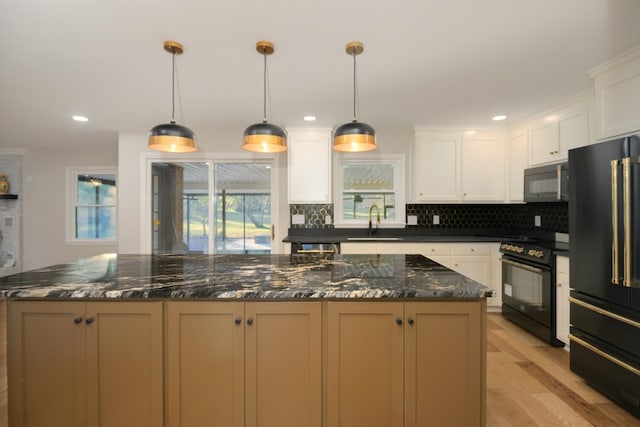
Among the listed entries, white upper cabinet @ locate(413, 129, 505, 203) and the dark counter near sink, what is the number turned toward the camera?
2

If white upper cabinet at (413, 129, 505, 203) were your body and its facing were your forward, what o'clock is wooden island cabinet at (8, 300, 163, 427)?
The wooden island cabinet is roughly at 1 o'clock from the white upper cabinet.

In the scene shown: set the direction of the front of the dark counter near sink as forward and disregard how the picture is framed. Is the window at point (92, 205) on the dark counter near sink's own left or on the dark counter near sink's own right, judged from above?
on the dark counter near sink's own right

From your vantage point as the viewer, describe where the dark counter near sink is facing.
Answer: facing the viewer

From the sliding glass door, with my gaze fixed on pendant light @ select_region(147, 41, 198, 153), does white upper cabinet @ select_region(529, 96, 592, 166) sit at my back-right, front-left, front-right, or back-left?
front-left

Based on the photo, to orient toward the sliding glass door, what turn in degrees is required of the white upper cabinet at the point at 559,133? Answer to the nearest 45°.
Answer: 0° — it already faces it

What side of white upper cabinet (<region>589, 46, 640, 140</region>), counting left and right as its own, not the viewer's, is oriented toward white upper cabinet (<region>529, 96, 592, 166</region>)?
right

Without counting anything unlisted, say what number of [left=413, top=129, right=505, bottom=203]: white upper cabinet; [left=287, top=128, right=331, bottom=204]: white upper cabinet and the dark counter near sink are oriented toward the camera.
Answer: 3

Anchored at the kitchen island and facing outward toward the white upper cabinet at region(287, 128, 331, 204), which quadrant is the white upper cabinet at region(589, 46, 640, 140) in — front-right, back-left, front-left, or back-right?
front-right

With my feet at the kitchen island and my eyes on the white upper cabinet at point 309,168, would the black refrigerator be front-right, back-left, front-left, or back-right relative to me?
front-right

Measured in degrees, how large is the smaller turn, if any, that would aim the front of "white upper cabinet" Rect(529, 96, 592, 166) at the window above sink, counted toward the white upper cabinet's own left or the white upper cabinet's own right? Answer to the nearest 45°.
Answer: approximately 45° to the white upper cabinet's own right

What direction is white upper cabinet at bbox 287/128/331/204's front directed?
toward the camera

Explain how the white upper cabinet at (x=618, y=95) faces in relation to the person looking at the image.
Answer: facing the viewer and to the left of the viewer

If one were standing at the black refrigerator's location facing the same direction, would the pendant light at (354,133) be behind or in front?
in front

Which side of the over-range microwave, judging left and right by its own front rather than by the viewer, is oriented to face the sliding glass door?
front

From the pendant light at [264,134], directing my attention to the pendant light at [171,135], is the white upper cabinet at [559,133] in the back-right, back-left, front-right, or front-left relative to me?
back-right

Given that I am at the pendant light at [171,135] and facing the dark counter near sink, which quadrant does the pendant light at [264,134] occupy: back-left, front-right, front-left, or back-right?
front-right

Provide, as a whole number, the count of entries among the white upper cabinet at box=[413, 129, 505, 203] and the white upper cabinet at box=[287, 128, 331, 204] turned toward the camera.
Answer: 2

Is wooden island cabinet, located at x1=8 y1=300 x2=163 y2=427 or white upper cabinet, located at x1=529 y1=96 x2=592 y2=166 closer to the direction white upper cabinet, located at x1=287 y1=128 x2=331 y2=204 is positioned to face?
the wooden island cabinet

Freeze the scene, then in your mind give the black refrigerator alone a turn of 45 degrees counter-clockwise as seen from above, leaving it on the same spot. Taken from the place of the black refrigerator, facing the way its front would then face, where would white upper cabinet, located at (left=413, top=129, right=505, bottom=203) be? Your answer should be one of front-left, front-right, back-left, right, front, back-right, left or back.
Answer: back-right

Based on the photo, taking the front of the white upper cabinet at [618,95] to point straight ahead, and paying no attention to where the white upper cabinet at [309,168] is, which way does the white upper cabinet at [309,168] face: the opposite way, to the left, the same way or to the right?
to the left

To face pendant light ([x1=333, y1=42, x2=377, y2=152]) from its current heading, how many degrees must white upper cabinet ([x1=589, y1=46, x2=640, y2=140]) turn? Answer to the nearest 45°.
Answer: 0° — it already faces it
